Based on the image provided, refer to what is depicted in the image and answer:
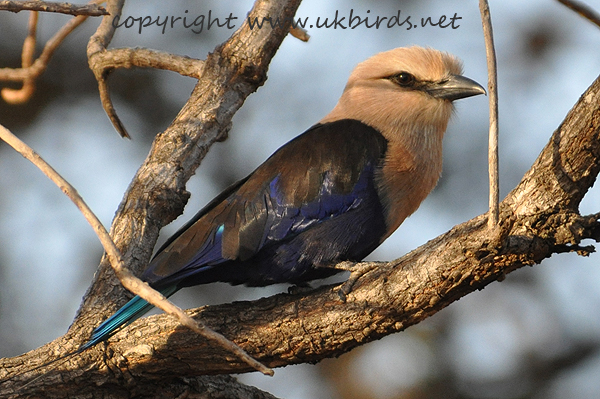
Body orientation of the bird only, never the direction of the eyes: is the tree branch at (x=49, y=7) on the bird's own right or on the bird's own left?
on the bird's own right

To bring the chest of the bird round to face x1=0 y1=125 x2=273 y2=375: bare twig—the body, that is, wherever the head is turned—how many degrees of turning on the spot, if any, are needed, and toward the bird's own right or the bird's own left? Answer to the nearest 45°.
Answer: approximately 135° to the bird's own right

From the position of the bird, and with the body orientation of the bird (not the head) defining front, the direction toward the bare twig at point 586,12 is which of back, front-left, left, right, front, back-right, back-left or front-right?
front-right

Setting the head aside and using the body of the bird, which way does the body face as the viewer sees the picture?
to the viewer's right
